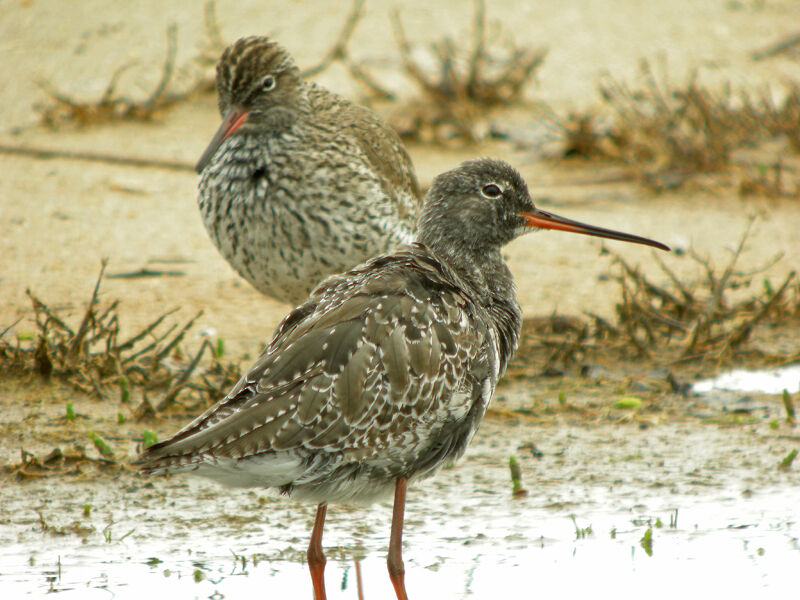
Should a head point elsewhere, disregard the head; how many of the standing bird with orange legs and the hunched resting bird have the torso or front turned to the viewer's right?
1

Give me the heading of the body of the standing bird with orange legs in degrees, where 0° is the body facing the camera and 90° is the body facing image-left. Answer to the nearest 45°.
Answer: approximately 270°

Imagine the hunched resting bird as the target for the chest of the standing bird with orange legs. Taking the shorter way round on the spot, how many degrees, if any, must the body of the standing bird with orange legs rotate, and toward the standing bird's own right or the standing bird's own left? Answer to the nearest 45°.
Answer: approximately 90° to the standing bird's own left

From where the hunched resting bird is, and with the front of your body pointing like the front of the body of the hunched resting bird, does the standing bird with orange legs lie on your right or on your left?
on your left

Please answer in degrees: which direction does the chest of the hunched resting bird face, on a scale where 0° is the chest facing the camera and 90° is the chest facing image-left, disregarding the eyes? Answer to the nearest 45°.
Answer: approximately 45°

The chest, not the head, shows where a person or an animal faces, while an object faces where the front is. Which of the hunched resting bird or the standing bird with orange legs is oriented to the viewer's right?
the standing bird with orange legs
